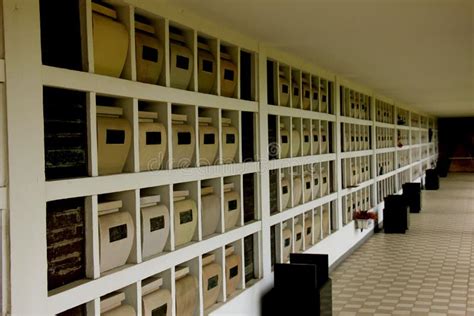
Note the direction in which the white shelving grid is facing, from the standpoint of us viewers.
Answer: facing the viewer and to the right of the viewer

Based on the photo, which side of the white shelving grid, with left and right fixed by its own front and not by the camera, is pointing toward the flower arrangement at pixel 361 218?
left
